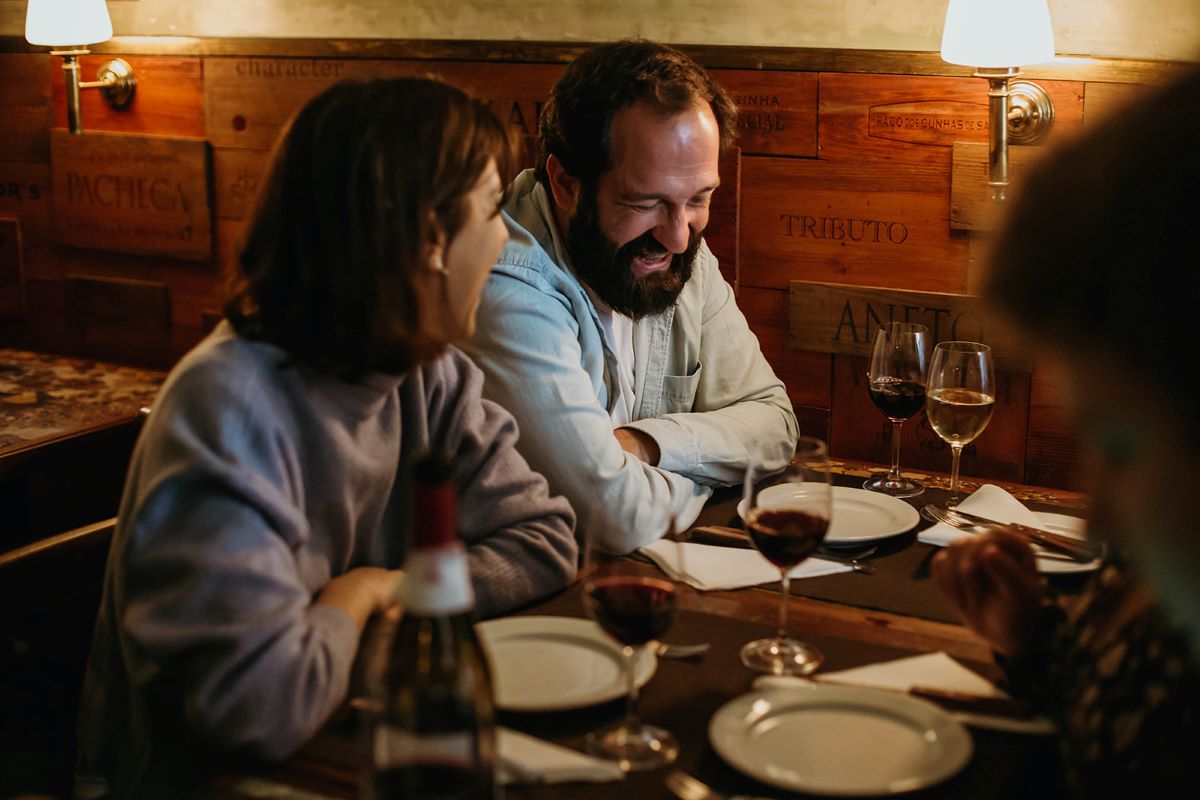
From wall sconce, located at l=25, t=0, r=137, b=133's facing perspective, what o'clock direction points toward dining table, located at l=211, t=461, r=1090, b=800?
The dining table is roughly at 10 o'clock from the wall sconce.

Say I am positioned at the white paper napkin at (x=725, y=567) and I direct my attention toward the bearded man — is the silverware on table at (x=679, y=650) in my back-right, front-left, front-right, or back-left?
back-left

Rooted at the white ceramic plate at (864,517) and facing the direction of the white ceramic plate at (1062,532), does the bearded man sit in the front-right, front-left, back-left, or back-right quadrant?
back-left

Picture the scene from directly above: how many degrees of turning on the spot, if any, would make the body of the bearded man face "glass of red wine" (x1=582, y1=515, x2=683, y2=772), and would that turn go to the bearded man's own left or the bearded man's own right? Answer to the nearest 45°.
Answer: approximately 45° to the bearded man's own right

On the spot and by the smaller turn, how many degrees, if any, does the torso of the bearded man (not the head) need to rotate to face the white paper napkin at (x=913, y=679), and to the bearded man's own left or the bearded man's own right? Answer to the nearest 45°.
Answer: approximately 45° to the bearded man's own right

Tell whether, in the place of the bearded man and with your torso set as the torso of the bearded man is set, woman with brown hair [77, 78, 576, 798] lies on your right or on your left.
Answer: on your right
